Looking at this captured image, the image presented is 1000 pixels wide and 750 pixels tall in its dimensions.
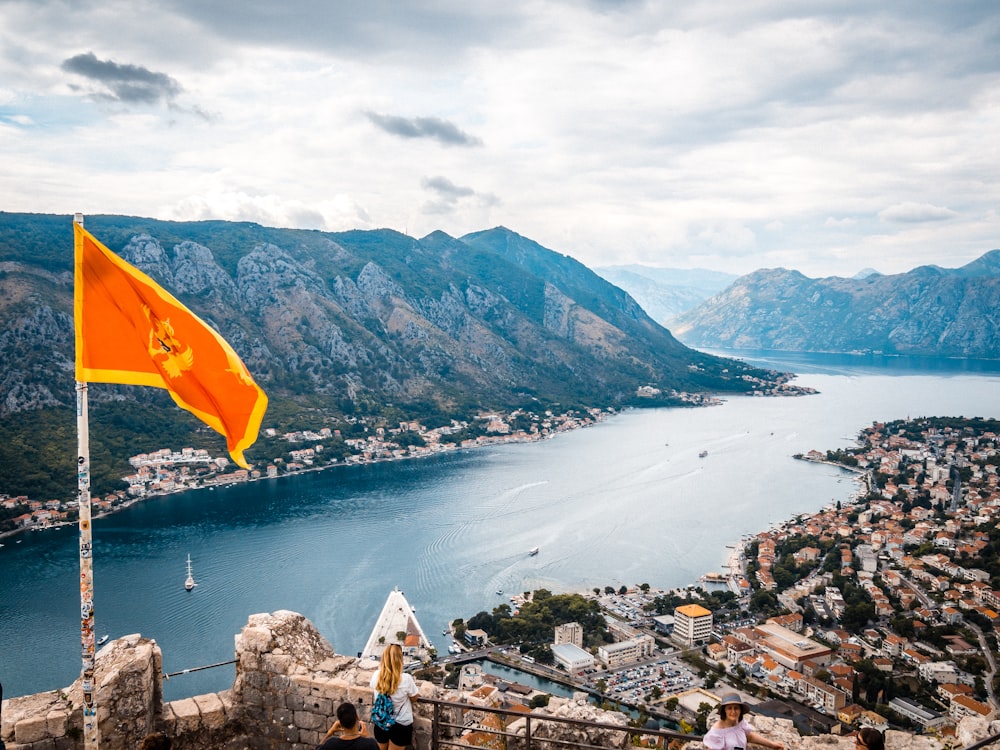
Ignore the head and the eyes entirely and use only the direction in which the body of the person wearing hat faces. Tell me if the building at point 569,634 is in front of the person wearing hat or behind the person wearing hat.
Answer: behind

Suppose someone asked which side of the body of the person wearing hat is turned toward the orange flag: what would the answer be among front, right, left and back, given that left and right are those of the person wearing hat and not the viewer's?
right

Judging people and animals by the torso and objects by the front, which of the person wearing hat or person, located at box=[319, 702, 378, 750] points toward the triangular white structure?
the person

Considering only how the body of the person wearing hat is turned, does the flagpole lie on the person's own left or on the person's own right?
on the person's own right

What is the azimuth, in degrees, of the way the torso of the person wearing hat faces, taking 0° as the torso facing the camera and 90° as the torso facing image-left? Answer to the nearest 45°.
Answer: approximately 0°

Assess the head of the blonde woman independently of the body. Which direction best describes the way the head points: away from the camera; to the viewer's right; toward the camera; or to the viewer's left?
away from the camera

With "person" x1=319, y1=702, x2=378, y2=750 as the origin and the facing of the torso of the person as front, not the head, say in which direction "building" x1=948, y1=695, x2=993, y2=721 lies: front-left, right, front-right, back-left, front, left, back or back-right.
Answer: front-right

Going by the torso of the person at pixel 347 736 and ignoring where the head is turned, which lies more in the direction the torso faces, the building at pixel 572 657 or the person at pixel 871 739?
the building

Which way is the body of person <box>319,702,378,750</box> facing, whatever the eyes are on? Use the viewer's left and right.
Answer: facing away from the viewer

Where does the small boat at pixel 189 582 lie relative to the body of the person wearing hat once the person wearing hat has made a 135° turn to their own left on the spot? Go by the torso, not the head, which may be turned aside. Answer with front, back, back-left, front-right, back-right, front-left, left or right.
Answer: left

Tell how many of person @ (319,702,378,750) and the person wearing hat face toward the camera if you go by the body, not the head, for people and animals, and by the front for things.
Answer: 1
